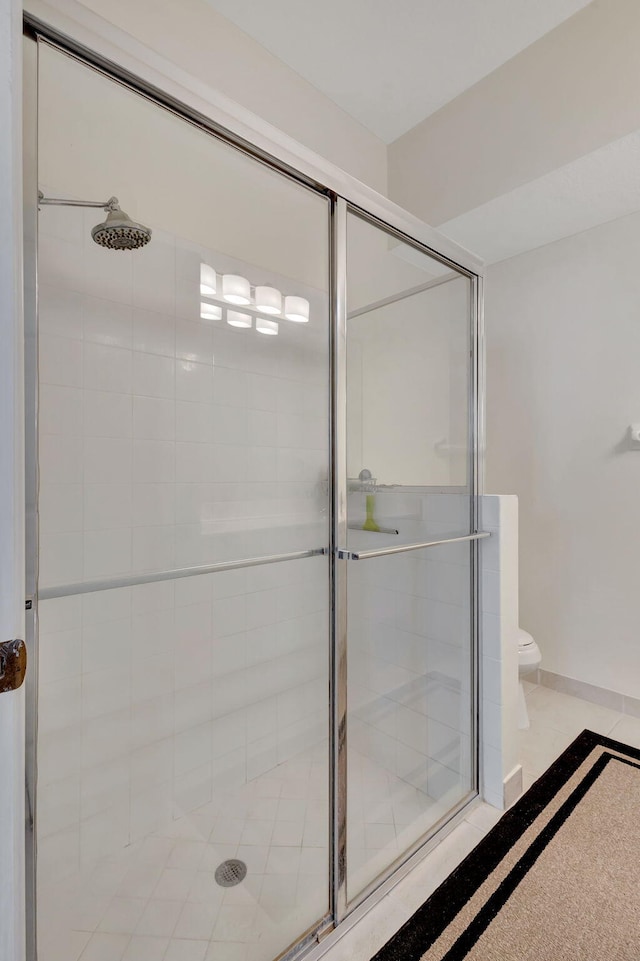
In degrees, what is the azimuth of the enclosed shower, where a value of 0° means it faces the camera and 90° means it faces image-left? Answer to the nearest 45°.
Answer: approximately 315°
